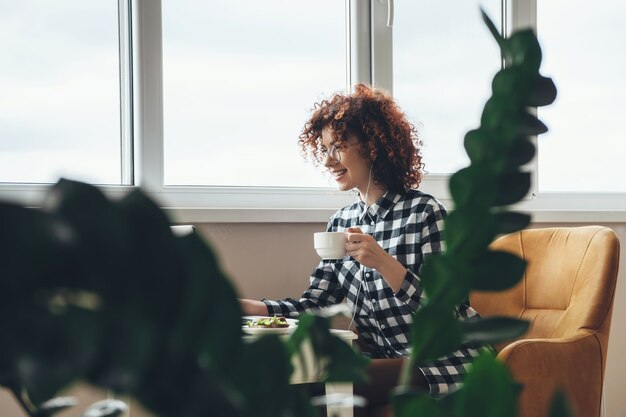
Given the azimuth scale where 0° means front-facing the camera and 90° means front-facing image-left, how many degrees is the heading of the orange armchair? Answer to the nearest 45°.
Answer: approximately 45°

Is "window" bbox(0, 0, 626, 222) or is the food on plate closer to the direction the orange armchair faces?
the food on plate

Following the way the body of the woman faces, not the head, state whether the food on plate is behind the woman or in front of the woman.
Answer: in front

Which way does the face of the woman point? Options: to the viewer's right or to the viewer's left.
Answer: to the viewer's left

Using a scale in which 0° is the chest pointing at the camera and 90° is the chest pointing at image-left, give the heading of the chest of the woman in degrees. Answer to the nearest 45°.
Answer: approximately 45°

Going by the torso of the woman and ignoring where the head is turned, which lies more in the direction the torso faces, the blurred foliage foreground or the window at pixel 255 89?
the blurred foliage foreground
